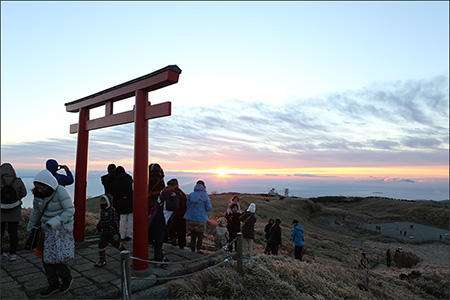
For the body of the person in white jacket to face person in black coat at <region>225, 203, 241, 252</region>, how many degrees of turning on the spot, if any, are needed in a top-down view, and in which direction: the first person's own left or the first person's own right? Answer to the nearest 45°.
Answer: approximately 180°

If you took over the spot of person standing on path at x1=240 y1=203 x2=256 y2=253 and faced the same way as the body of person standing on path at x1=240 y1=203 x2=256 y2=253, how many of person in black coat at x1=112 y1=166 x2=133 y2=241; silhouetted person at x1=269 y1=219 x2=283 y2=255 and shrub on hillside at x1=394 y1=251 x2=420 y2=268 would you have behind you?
1

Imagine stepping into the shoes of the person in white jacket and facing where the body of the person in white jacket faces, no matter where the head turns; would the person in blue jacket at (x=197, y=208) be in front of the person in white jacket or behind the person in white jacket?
behind

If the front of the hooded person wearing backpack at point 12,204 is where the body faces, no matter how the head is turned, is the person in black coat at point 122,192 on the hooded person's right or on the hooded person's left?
on the hooded person's right

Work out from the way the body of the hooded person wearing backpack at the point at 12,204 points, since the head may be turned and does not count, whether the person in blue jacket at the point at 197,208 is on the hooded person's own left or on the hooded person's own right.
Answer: on the hooded person's own right

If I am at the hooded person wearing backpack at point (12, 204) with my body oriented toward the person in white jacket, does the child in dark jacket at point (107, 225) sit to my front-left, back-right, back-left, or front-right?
front-left
